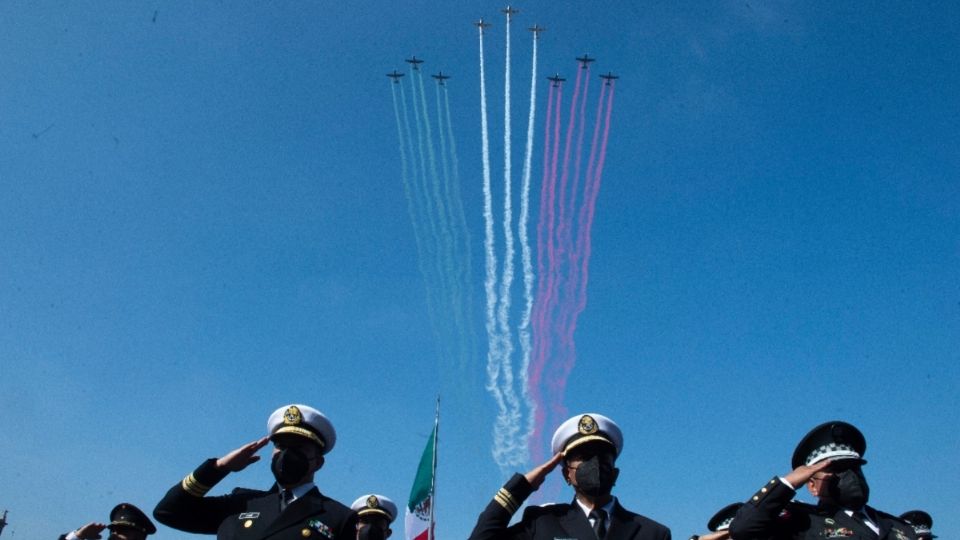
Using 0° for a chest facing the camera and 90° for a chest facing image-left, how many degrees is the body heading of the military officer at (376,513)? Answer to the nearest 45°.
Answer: approximately 0°

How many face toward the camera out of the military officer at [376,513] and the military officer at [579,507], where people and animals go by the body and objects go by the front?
2

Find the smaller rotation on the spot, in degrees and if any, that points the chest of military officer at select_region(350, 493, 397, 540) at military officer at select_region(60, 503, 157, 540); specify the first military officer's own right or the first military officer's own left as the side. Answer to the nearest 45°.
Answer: approximately 45° to the first military officer's own right

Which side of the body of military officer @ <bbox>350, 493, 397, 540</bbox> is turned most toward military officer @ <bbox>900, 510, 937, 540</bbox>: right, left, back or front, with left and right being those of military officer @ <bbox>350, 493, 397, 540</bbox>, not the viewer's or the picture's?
left

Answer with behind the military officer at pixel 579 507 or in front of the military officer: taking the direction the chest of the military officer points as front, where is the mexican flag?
behind

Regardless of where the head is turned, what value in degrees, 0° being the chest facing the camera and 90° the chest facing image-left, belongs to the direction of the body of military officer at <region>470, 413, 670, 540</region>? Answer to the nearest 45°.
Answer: approximately 0°
